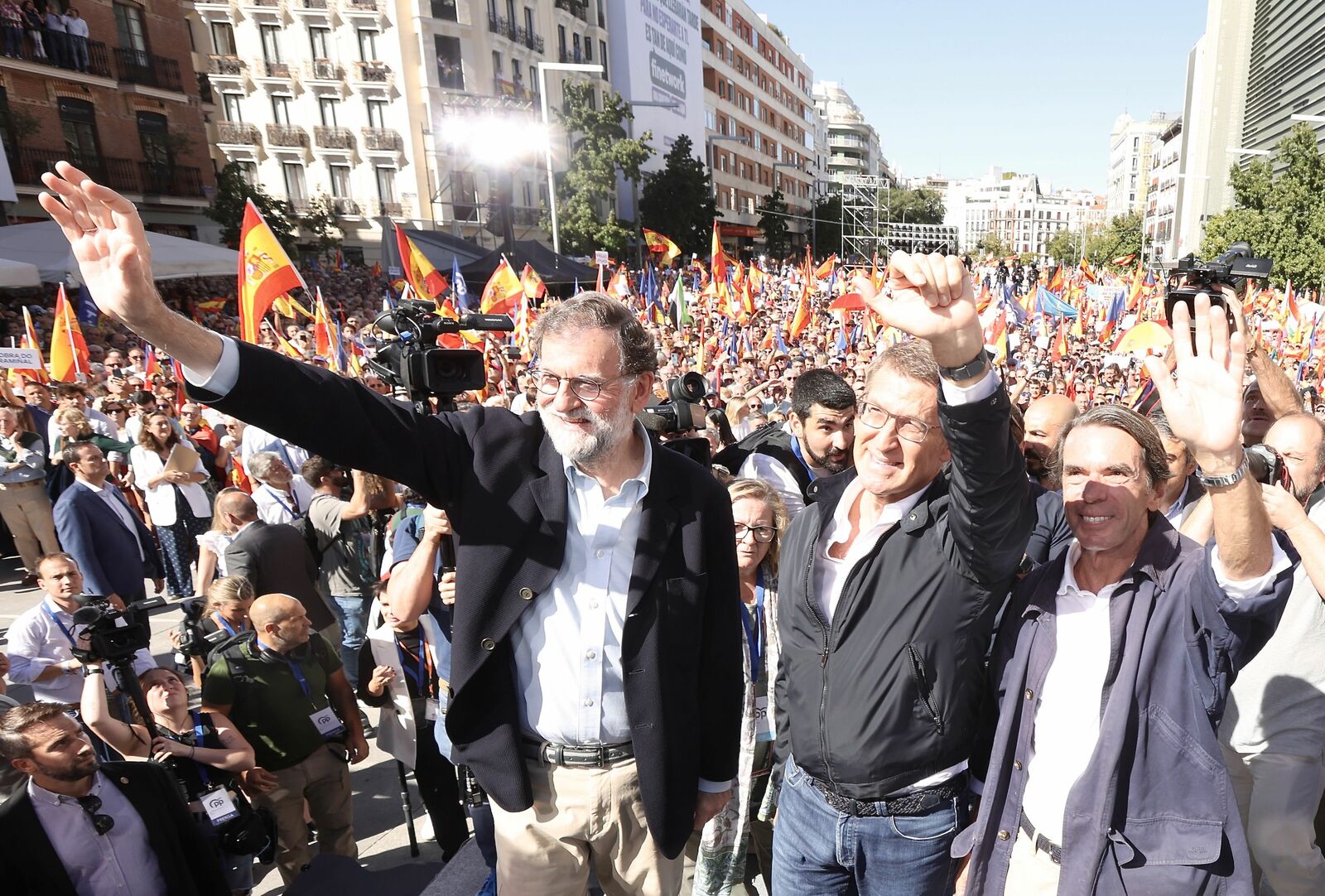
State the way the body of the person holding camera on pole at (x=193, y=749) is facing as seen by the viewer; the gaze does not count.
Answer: toward the camera

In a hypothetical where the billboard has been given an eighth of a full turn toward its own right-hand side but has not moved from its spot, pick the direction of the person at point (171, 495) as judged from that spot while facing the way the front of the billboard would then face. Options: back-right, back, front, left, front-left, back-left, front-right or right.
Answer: front

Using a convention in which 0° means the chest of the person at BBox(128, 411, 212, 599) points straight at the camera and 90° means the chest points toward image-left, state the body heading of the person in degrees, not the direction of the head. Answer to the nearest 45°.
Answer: approximately 315°

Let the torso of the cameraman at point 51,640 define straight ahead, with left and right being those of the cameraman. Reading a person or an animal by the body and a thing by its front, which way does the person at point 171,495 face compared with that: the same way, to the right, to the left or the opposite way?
the same way

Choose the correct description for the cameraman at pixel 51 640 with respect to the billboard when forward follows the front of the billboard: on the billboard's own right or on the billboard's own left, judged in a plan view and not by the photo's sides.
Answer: on the billboard's own right

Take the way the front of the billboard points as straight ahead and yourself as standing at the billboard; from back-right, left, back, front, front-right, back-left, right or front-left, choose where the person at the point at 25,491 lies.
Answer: front-right

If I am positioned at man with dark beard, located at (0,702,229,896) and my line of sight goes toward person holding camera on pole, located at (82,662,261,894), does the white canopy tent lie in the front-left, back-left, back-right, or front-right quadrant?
front-left

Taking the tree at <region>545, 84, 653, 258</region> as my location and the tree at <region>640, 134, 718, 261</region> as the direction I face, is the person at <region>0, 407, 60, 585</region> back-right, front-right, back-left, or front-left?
back-right

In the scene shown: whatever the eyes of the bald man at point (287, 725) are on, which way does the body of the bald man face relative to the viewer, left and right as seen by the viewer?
facing the viewer and to the right of the viewer

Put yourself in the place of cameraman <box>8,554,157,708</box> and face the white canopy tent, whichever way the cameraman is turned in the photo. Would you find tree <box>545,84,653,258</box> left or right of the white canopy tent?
right

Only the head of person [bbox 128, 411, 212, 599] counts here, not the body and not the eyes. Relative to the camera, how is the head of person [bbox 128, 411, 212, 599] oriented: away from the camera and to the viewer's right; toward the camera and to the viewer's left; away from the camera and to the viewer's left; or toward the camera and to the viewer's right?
toward the camera and to the viewer's right

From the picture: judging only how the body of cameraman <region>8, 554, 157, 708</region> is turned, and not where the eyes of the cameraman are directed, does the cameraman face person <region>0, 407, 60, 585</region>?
no

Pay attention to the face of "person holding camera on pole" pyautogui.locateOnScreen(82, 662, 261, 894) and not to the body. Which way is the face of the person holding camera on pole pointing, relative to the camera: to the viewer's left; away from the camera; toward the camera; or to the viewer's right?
toward the camera

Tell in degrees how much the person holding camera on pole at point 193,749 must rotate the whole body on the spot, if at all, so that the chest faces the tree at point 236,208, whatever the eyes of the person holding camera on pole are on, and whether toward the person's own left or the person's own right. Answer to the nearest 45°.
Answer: approximately 180°

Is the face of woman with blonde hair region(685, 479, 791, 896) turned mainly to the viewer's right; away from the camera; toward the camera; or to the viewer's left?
toward the camera

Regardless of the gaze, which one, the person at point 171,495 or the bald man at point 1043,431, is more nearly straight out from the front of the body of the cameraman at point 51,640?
the bald man

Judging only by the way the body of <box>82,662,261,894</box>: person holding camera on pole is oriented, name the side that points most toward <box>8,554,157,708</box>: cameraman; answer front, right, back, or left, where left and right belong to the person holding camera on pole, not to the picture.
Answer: back
